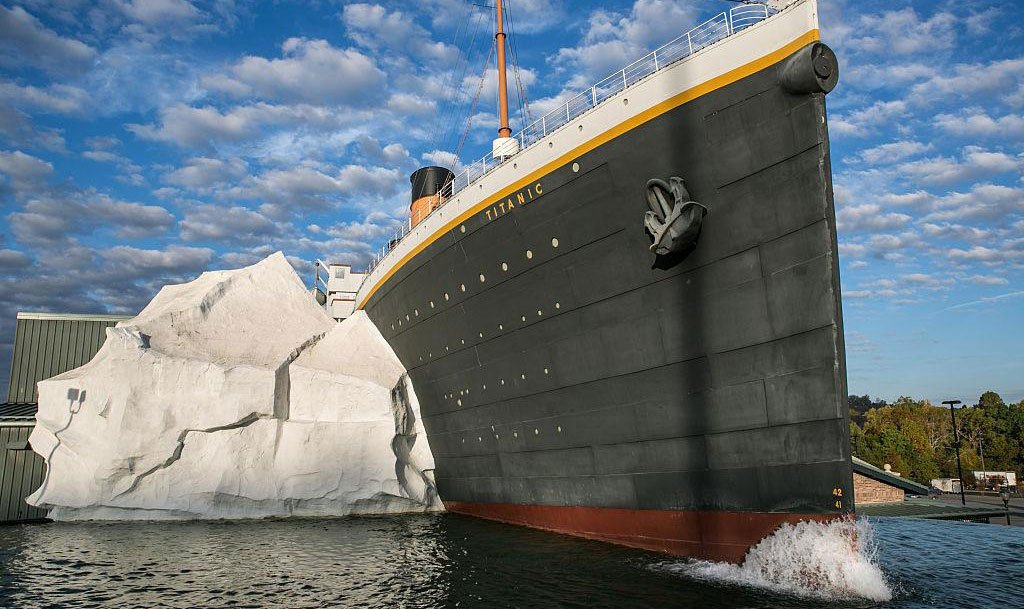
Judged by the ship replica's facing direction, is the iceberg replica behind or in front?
behind

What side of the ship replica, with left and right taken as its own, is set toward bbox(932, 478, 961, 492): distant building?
left

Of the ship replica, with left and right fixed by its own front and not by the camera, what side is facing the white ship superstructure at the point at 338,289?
back

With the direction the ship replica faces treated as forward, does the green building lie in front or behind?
behind

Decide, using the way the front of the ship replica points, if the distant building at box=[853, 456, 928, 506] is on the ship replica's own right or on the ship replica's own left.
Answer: on the ship replica's own left

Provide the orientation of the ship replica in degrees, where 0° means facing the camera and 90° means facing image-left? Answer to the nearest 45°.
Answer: approximately 315°
